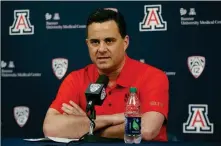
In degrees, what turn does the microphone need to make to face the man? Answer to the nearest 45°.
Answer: approximately 45° to its left

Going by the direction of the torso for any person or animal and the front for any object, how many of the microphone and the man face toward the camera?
1

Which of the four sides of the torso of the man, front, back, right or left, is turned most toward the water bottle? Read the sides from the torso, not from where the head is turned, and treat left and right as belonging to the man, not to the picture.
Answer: front

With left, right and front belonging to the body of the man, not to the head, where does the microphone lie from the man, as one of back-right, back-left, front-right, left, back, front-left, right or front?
front

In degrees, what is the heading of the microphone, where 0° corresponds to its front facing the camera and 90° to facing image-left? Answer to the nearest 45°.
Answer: approximately 225°

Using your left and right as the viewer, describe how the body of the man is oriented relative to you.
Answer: facing the viewer
